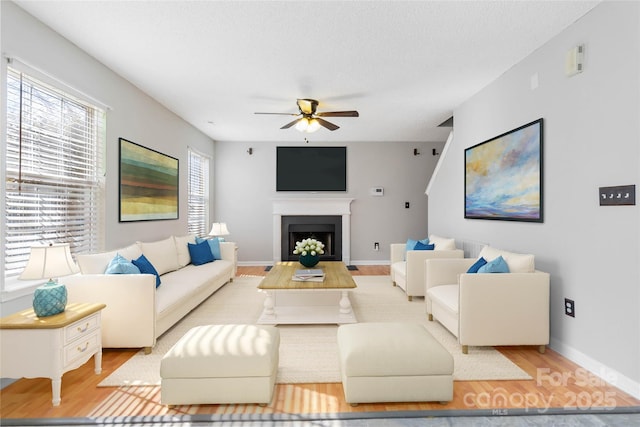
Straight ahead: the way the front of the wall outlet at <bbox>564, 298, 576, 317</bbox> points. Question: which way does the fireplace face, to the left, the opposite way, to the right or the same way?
to the left

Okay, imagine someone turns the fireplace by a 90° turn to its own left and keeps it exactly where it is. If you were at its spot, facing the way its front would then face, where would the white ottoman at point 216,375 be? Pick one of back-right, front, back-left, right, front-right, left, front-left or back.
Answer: right

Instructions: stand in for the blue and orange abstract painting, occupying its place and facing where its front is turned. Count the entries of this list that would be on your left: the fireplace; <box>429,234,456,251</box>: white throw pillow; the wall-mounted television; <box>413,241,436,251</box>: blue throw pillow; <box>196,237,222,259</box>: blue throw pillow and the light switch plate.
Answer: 1

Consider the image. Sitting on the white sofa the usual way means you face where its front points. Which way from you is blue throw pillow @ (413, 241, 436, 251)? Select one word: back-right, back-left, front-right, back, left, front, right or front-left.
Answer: front-left

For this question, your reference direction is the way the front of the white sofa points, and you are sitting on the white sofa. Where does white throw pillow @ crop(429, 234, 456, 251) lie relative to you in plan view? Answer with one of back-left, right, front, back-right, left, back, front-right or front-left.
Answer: front-left

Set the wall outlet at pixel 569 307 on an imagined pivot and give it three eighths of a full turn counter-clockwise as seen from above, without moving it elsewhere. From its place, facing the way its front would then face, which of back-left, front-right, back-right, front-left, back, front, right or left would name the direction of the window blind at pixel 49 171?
back-right

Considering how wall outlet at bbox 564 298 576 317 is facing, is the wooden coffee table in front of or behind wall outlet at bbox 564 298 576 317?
in front

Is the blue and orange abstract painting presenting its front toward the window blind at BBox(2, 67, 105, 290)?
yes

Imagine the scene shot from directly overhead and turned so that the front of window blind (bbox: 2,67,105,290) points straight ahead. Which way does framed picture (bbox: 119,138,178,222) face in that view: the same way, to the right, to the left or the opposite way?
the same way

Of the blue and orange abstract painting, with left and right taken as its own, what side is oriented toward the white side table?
front

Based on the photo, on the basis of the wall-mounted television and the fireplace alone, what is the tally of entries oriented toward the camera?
2

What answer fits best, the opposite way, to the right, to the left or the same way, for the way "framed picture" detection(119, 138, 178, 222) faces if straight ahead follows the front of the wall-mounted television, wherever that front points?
to the left

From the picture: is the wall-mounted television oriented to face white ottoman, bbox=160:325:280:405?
yes

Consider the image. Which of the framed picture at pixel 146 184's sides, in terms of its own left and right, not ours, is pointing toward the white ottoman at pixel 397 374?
front

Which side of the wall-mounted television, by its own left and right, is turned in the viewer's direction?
front

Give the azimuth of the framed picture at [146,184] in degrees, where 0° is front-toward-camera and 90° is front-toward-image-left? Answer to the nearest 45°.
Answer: approximately 315°

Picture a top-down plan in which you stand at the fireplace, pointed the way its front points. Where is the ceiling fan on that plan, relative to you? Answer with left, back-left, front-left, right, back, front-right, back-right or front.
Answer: front

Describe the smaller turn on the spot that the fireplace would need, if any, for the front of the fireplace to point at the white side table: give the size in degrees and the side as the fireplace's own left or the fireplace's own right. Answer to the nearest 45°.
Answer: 0° — it already faces it

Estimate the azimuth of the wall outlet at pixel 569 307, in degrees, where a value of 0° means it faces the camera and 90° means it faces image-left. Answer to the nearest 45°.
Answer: approximately 45°
